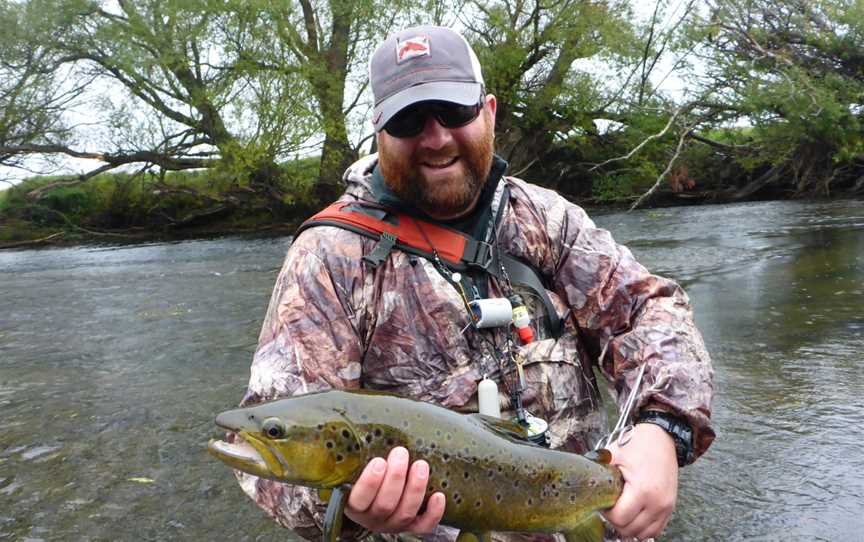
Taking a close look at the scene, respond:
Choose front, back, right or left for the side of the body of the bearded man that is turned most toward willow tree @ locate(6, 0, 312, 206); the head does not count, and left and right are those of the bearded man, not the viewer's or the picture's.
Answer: back

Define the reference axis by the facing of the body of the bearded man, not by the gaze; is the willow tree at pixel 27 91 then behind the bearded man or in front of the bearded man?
behind

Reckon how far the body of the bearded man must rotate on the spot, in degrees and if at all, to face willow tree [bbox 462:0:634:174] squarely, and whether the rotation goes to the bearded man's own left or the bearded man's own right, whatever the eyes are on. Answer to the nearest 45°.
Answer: approximately 180°

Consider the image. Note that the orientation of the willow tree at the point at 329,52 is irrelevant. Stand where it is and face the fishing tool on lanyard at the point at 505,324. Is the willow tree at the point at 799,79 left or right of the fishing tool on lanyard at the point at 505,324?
left

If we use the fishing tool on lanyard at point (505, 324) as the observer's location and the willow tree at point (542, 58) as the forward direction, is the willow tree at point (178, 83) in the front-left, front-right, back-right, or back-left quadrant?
front-left

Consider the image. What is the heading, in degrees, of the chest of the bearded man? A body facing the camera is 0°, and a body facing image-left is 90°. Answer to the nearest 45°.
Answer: approximately 0°

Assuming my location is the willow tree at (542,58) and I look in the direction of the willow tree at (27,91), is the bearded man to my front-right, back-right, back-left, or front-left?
front-left

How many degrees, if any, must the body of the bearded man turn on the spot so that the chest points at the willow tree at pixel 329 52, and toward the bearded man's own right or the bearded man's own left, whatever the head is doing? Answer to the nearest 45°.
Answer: approximately 180°

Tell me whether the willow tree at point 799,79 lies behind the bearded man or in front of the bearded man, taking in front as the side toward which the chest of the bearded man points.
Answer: behind
